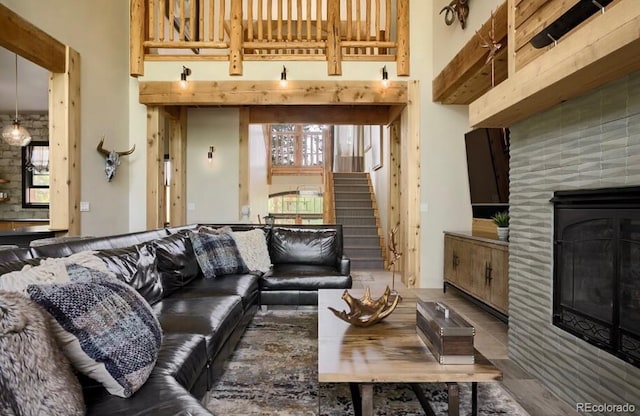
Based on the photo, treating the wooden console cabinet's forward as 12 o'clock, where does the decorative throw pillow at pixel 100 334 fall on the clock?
The decorative throw pillow is roughly at 11 o'clock from the wooden console cabinet.

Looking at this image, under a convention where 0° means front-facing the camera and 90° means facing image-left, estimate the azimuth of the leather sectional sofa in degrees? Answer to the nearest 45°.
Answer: approximately 315°

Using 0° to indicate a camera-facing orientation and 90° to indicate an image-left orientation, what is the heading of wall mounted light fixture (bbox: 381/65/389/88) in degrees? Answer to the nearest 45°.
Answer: approximately 0°

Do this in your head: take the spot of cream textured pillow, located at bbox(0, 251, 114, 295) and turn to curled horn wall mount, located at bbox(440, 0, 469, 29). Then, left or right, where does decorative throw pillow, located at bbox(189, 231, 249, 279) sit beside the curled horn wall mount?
left

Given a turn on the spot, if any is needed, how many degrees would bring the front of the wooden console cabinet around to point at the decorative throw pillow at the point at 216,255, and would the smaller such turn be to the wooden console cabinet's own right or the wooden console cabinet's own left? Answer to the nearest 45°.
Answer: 0° — it already faces it

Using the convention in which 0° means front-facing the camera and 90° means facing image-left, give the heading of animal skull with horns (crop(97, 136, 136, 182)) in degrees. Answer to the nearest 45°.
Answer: approximately 315°

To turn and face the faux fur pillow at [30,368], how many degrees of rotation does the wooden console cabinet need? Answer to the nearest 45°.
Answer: approximately 45° to its left

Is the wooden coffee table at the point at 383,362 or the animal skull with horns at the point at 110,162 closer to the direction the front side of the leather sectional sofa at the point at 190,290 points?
the wooden coffee table

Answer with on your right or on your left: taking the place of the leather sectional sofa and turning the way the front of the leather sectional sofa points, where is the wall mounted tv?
on your left

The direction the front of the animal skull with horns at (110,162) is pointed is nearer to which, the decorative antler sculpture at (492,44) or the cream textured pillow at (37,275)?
the decorative antler sculpture
